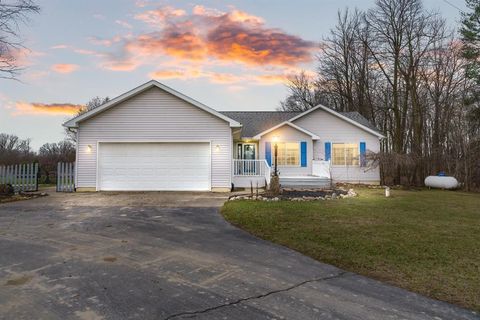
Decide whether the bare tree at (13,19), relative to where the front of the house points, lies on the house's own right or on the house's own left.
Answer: on the house's own right

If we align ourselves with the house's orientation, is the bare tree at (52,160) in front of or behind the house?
behind

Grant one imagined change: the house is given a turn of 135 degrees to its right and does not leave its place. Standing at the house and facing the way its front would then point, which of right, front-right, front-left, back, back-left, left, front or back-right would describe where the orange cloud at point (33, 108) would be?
front

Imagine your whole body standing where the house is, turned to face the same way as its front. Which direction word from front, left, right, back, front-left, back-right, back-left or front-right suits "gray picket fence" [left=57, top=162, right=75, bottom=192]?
right

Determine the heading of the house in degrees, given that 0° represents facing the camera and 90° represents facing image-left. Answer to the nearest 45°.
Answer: approximately 0°

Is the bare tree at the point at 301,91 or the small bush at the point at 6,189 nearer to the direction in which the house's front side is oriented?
the small bush

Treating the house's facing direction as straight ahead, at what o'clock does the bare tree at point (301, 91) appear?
The bare tree is roughly at 7 o'clock from the house.

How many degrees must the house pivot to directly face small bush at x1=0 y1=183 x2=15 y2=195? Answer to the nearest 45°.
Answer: approximately 90° to its right

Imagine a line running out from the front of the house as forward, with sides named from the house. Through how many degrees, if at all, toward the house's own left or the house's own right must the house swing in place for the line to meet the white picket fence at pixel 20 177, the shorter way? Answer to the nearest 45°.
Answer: approximately 90° to the house's own right
